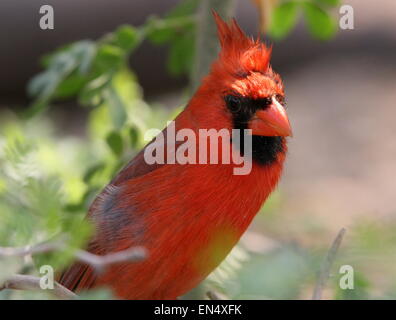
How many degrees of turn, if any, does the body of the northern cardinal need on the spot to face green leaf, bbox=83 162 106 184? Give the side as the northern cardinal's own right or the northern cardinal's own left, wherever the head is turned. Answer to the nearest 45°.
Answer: approximately 180°

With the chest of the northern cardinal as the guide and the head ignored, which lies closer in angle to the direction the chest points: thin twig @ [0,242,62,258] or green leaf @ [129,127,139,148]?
the thin twig

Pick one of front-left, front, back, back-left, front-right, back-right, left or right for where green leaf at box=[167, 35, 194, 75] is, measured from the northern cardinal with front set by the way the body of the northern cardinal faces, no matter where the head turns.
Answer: back-left

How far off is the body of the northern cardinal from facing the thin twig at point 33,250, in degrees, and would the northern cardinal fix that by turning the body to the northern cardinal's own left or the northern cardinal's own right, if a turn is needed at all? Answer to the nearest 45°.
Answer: approximately 135° to the northern cardinal's own right

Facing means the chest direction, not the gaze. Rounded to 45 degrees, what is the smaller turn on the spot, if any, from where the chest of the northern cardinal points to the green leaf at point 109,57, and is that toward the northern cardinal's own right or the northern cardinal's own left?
approximately 180°

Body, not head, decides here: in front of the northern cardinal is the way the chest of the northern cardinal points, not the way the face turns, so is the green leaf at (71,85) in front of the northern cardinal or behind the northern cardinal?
behind

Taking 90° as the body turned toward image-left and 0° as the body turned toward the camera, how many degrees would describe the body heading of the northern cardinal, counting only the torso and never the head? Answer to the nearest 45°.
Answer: approximately 315°
